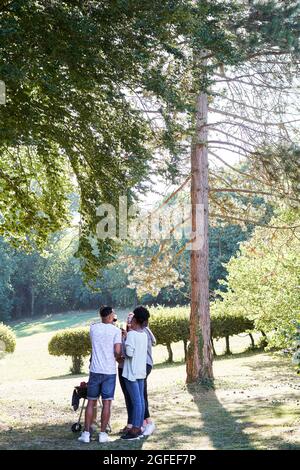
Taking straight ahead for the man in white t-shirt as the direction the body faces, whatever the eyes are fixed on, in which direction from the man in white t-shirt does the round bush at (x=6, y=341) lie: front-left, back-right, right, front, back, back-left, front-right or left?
front-left

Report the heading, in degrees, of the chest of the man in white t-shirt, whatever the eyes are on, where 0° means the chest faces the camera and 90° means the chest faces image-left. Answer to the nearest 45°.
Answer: approximately 225°

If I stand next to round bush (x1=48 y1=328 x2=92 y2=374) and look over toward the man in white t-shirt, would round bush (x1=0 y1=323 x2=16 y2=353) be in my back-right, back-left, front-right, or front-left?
back-right

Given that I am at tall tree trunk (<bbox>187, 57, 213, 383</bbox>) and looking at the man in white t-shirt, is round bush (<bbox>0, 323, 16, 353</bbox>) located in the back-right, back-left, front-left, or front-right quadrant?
back-right

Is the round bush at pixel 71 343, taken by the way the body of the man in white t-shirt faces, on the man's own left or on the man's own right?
on the man's own left
